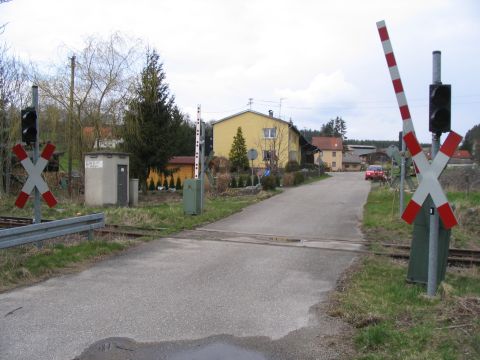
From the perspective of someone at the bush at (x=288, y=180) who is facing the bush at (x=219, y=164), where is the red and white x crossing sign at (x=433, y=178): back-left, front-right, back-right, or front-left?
front-left

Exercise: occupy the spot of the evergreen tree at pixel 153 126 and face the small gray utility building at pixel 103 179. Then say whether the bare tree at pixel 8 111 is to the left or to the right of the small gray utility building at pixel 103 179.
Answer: right

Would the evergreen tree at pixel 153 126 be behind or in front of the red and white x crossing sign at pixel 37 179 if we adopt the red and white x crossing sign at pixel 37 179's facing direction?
behind

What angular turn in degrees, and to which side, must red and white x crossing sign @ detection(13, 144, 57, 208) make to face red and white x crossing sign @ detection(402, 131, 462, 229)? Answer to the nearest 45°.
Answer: approximately 45° to its left

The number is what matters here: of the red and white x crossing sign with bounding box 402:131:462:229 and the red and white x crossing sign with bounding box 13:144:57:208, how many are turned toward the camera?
2

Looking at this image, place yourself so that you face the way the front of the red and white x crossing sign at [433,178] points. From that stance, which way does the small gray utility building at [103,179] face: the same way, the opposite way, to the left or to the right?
to the left

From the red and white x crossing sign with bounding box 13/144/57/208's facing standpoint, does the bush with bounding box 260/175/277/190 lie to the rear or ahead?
to the rear

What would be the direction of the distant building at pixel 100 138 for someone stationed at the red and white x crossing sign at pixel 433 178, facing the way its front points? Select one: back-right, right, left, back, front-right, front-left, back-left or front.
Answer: back-right

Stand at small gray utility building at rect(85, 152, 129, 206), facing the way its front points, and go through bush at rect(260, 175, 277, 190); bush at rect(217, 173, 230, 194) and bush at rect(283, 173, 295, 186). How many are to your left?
3

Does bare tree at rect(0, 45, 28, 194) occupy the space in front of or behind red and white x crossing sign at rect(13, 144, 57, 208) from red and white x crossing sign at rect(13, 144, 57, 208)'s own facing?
behind

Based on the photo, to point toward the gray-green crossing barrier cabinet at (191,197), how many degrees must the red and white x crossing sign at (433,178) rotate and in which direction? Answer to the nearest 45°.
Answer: approximately 135° to its right

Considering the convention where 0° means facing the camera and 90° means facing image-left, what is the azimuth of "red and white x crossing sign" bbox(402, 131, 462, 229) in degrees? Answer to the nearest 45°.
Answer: approximately 0°
